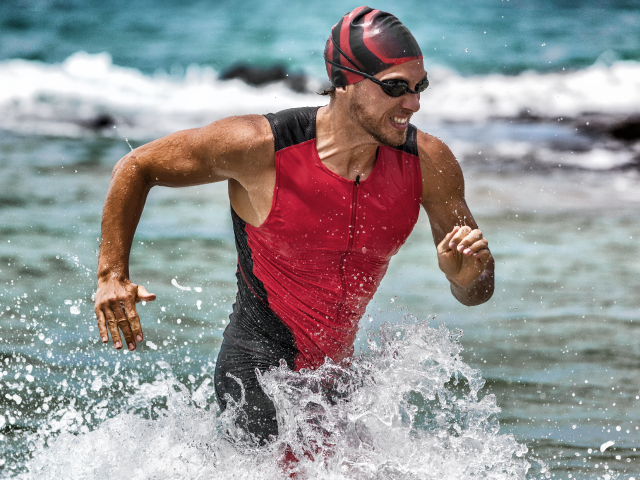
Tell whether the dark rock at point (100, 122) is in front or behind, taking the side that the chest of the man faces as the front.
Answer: behind

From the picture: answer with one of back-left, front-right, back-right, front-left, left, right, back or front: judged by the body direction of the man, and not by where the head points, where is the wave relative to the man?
back-left

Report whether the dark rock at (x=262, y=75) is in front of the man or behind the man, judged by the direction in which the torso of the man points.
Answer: behind

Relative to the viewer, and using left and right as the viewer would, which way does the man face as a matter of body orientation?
facing the viewer and to the right of the viewer
